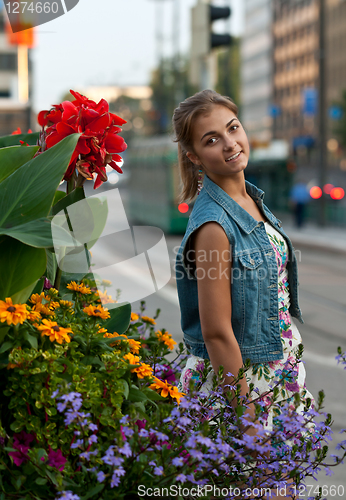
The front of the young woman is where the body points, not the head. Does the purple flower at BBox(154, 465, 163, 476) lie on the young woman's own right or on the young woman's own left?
on the young woman's own right

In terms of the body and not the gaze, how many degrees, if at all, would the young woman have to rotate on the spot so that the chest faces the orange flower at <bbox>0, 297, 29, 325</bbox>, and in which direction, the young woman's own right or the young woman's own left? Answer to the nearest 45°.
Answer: approximately 90° to the young woman's own right

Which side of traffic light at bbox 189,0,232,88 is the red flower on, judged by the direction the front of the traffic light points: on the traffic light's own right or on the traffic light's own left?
on the traffic light's own right

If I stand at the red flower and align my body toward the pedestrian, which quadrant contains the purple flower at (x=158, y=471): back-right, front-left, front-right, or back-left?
back-right

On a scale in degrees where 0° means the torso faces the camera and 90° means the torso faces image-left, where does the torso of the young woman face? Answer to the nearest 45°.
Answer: approximately 315°
